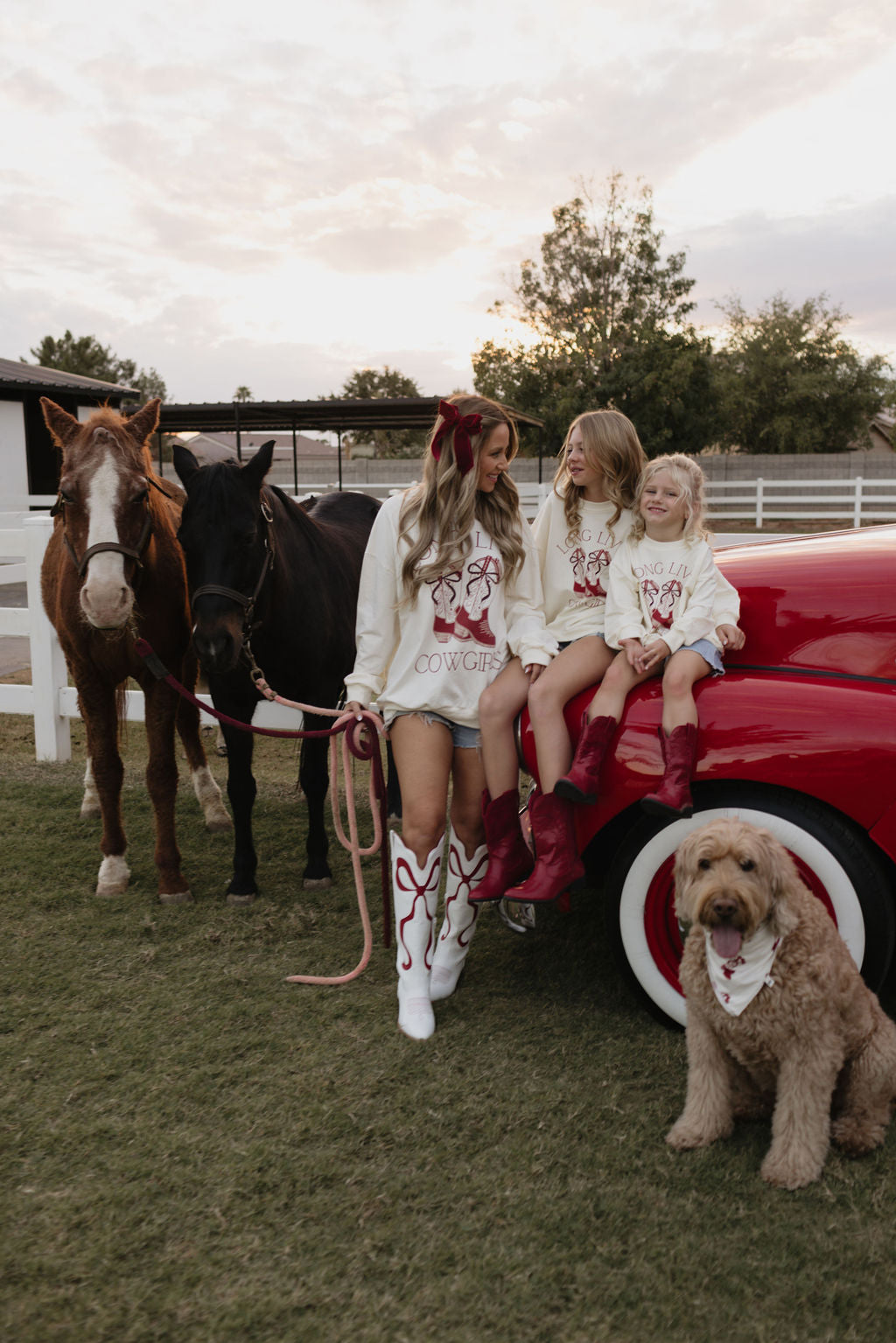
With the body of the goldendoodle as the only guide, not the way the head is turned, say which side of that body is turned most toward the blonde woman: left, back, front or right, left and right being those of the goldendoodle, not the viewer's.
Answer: right

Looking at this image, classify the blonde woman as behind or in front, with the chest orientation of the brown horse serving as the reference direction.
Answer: in front

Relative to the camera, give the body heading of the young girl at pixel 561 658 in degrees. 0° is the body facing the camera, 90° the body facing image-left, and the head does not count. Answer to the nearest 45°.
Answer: approximately 45°

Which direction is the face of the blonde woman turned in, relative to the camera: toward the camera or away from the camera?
toward the camera

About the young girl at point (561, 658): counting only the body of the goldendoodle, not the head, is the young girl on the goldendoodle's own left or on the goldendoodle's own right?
on the goldendoodle's own right

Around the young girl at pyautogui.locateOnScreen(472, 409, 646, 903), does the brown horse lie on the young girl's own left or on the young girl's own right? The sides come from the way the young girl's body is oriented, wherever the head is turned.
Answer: on the young girl's own right

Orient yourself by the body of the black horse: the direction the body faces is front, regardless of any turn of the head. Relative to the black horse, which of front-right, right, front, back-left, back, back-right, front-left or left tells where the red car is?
left

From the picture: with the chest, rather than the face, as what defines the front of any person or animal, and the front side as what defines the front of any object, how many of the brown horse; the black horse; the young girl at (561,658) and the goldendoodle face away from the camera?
0

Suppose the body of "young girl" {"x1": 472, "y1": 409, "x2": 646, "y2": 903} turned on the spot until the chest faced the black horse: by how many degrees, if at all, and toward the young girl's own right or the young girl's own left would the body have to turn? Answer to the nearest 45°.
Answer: approximately 90° to the young girl's own right

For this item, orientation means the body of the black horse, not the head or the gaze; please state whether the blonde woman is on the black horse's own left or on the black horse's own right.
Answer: on the black horse's own left

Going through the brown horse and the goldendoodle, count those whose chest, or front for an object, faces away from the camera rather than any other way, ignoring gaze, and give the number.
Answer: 0

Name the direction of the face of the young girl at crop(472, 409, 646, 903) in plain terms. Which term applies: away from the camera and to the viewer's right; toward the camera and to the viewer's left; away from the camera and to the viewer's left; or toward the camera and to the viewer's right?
toward the camera and to the viewer's left

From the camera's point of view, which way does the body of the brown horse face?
toward the camera

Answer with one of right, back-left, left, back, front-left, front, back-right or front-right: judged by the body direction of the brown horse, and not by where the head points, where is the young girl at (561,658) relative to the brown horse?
front-left
